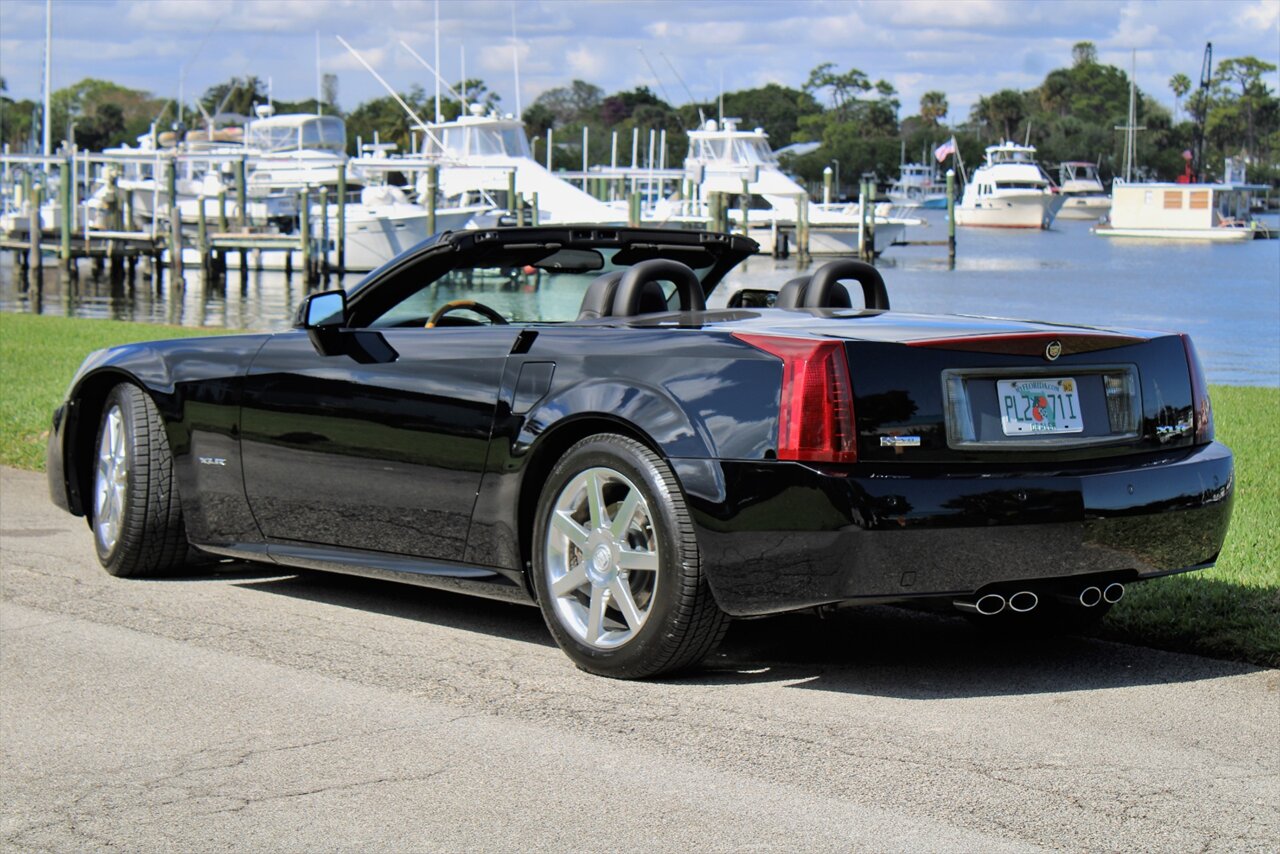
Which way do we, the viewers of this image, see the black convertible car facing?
facing away from the viewer and to the left of the viewer

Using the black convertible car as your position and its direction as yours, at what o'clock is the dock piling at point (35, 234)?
The dock piling is roughly at 1 o'clock from the black convertible car.
